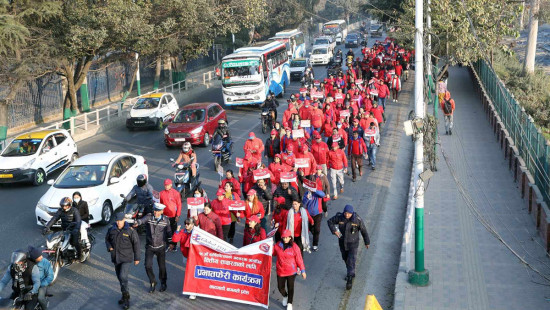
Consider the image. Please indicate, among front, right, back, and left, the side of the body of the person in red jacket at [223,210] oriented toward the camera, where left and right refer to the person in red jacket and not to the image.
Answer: front

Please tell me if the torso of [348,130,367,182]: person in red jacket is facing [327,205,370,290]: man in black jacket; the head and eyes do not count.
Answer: yes

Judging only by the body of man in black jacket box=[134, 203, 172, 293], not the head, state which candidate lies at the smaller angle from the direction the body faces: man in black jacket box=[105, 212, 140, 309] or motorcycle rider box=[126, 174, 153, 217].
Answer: the man in black jacket

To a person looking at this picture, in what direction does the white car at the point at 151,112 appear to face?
facing the viewer and to the left of the viewer

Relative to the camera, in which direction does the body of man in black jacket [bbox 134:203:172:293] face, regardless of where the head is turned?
toward the camera

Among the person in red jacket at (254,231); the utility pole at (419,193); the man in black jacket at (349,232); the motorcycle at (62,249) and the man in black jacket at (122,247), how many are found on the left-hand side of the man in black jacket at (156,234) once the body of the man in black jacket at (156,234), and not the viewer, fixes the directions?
3

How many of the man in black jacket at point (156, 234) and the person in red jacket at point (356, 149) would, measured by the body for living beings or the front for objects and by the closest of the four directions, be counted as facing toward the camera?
2

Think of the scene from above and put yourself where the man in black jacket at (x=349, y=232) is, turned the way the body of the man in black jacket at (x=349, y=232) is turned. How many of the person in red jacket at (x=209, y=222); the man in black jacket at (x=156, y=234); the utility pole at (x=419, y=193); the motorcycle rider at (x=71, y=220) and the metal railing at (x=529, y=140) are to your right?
3

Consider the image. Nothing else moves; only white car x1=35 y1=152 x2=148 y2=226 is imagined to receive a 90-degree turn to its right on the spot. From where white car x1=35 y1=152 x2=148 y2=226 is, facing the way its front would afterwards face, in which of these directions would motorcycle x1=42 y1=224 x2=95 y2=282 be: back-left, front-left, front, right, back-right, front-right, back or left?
back-left

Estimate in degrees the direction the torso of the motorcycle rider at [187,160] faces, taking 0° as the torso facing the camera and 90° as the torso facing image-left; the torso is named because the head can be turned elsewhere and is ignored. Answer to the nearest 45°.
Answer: approximately 45°

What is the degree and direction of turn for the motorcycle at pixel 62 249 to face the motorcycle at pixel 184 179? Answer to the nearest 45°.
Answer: approximately 180°

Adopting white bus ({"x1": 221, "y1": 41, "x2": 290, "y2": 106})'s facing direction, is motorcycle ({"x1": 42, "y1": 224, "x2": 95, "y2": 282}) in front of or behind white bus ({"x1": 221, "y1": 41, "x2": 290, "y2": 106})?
in front

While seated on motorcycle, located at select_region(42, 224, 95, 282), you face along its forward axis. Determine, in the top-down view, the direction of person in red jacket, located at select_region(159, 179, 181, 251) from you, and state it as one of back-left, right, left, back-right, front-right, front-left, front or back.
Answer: back-left

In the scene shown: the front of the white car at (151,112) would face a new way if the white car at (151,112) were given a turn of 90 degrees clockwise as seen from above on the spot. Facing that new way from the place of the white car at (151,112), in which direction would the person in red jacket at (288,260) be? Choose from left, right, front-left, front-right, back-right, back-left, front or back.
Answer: back-left

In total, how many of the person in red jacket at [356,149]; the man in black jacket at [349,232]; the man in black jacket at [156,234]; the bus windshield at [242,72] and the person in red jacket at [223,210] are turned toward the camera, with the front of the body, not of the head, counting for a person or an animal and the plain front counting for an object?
5

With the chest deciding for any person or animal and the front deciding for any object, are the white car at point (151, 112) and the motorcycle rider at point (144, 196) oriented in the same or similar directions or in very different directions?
same or similar directions

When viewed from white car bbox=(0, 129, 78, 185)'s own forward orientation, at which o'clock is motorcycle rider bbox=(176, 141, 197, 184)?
The motorcycle rider is roughly at 9 o'clock from the white car.

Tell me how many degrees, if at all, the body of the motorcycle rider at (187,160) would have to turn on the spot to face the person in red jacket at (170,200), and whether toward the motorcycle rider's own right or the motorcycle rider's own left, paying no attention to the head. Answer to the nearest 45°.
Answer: approximately 45° to the motorcycle rider's own left

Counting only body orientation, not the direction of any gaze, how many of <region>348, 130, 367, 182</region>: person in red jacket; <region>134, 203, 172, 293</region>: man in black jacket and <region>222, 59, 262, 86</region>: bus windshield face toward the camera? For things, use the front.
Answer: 3

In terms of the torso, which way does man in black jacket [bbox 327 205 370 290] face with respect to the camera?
toward the camera

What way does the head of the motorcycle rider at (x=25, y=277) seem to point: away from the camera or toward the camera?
toward the camera

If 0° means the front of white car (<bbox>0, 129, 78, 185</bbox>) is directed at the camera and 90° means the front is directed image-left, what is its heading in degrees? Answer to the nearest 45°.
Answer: approximately 45°
